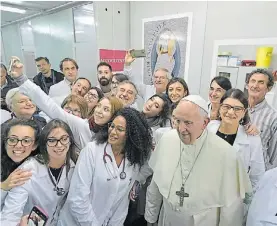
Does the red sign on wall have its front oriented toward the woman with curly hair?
yes

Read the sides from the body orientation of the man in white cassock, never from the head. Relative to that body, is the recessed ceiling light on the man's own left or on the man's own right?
on the man's own right

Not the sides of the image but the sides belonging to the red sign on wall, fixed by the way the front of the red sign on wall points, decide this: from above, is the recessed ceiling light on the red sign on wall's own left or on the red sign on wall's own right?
on the red sign on wall's own right

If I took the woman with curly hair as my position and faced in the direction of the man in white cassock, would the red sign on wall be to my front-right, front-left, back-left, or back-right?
back-left

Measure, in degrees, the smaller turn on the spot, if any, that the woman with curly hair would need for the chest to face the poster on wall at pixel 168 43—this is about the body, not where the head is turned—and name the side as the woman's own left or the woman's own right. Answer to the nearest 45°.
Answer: approximately 135° to the woman's own left

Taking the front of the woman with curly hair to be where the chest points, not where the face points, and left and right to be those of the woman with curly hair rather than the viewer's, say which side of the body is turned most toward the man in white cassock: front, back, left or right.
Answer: left

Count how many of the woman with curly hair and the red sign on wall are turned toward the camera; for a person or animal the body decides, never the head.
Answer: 2

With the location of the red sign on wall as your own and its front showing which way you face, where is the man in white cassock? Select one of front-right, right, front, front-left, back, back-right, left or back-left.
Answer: front

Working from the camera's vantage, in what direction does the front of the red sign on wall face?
facing the viewer

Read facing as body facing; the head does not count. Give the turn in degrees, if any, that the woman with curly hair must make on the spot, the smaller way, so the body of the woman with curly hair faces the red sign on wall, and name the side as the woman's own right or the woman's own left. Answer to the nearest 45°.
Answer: approximately 180°

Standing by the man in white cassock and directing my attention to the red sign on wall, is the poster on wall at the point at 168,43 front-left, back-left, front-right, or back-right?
front-right

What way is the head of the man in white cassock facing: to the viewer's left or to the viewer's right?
to the viewer's left

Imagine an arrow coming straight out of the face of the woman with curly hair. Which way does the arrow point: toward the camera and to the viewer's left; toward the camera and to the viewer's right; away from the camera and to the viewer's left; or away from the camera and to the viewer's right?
toward the camera and to the viewer's left
